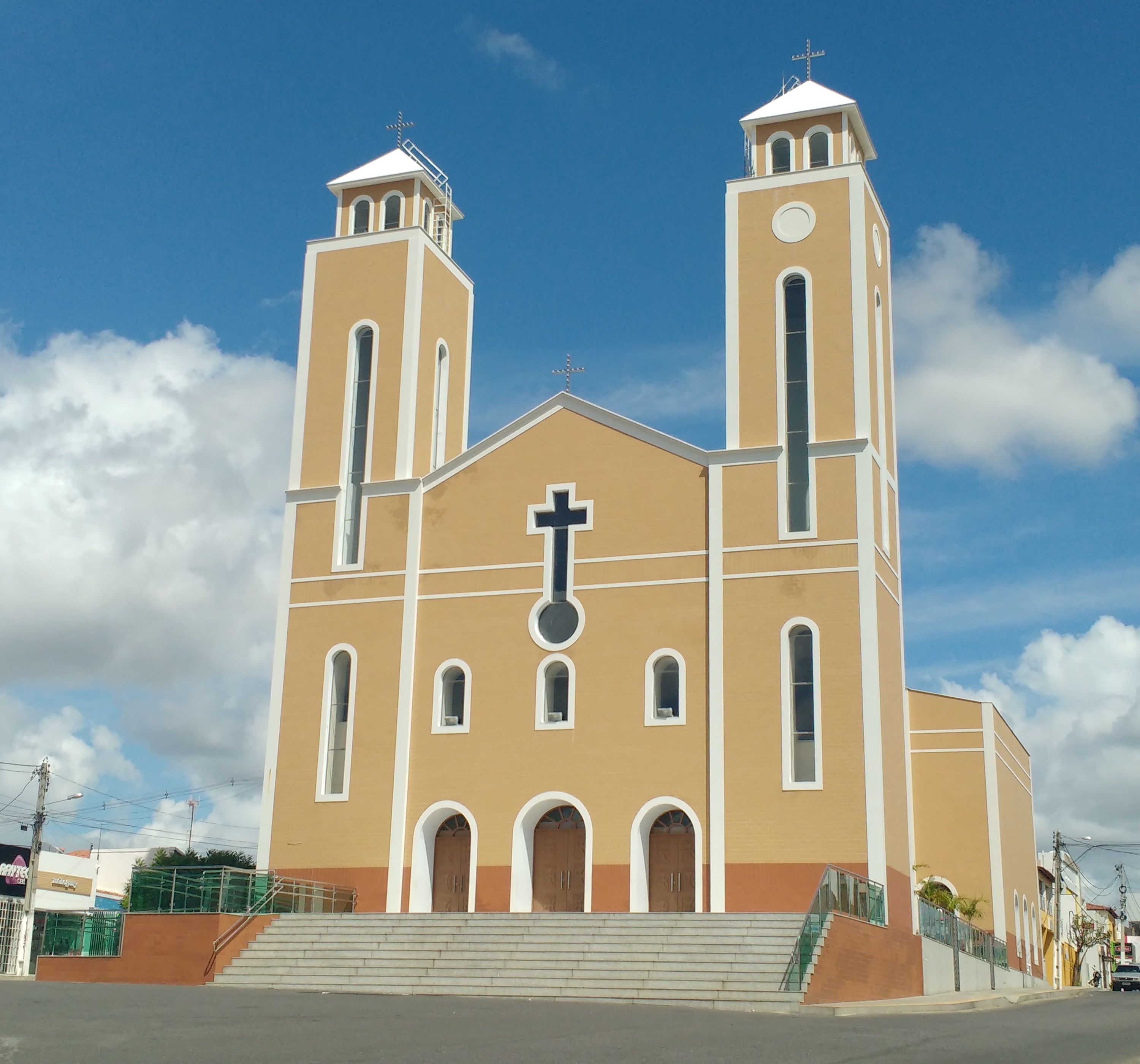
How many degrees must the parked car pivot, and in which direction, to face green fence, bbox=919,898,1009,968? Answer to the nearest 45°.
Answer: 0° — it already faces it

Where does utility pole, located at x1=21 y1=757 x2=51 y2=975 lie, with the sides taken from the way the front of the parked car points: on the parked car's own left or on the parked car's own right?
on the parked car's own right

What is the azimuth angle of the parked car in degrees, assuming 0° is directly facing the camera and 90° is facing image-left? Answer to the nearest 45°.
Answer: approximately 0°

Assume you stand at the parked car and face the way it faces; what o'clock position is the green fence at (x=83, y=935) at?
The green fence is roughly at 1 o'clock from the parked car.
